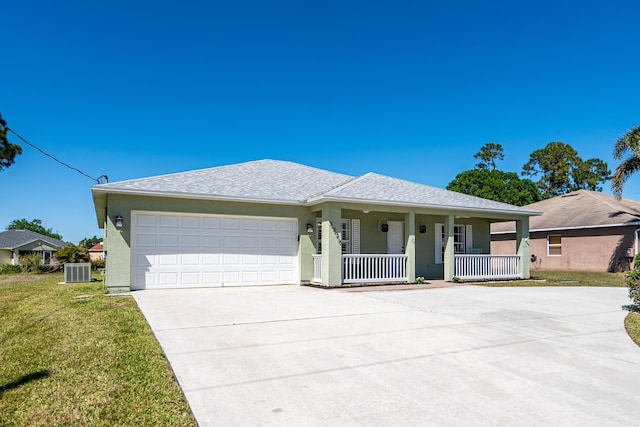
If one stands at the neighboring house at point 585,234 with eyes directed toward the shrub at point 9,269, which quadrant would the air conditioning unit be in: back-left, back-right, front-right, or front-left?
front-left

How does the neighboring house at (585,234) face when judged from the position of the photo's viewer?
facing the viewer and to the right of the viewer

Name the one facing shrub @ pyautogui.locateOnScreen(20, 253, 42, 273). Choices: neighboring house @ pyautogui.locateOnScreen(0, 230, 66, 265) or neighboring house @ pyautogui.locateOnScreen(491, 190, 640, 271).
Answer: neighboring house @ pyautogui.locateOnScreen(0, 230, 66, 265)

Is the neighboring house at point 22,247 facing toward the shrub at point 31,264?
yes

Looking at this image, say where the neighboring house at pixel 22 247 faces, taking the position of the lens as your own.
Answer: facing the viewer

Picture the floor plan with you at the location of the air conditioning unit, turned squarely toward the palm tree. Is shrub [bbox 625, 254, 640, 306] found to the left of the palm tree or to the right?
right

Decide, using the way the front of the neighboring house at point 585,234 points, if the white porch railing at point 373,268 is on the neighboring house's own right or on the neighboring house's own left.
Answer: on the neighboring house's own right

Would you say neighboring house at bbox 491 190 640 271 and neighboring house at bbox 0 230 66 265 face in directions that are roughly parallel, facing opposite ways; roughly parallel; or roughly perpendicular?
roughly parallel

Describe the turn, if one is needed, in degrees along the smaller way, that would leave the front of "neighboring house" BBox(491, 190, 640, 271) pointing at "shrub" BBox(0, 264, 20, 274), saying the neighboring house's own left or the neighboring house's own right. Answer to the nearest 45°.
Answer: approximately 135° to the neighboring house's own right

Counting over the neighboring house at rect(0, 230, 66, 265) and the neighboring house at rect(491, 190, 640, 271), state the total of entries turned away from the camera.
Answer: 0

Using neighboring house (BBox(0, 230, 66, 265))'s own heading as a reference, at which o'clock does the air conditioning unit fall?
The air conditioning unit is roughly at 12 o'clock from the neighboring house.

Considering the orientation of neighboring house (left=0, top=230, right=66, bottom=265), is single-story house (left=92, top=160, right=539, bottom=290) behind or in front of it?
in front
